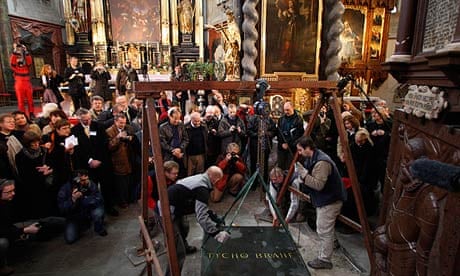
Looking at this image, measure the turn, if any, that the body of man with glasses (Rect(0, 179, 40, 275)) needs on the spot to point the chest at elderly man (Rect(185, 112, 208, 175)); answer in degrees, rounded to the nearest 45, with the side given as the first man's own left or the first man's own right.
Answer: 0° — they already face them

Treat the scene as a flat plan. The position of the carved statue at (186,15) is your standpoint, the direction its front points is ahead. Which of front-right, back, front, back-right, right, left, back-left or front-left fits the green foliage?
front

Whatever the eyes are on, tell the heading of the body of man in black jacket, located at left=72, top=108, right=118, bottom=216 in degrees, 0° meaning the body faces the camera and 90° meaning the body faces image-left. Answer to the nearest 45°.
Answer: approximately 315°

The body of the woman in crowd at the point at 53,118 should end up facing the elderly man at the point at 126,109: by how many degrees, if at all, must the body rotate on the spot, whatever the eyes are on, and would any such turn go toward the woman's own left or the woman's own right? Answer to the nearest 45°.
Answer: approximately 90° to the woman's own left

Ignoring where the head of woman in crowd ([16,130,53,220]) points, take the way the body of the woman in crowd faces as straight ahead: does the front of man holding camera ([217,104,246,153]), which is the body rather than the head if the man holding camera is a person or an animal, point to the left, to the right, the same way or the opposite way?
to the right

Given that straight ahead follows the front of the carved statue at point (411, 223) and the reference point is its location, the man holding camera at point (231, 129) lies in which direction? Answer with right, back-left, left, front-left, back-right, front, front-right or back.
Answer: right

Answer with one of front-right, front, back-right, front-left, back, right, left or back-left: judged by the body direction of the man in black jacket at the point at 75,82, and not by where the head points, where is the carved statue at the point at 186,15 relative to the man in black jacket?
left

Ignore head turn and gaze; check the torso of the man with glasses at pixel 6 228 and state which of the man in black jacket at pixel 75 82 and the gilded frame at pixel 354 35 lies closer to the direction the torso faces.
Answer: the gilded frame

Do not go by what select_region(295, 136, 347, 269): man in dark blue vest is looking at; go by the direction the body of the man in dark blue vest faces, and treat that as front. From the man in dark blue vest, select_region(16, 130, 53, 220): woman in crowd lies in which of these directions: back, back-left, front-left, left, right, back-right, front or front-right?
front

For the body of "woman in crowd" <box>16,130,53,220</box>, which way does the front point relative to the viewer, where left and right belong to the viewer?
facing the viewer and to the right of the viewer

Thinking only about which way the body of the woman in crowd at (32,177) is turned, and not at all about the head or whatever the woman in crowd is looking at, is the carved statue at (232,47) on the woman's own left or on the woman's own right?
on the woman's own left

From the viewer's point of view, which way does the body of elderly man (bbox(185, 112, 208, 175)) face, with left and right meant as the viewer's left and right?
facing the viewer

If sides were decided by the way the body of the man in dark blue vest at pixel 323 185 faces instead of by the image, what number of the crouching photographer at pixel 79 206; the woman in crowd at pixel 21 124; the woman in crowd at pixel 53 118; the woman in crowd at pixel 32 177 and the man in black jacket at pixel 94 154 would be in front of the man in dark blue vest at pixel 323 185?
5
